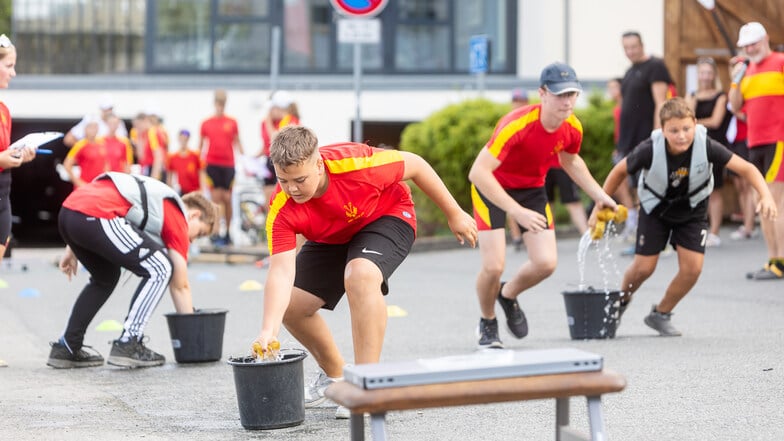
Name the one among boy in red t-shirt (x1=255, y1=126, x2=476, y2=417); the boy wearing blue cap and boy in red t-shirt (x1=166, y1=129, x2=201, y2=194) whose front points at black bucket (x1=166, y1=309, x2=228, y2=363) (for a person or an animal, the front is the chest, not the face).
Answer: boy in red t-shirt (x1=166, y1=129, x2=201, y2=194)

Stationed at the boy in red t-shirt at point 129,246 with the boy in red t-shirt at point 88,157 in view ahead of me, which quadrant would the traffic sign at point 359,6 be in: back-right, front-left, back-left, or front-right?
front-right

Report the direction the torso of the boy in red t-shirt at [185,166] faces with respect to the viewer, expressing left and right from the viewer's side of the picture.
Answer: facing the viewer

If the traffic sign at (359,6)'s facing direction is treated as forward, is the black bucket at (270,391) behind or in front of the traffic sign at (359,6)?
in front

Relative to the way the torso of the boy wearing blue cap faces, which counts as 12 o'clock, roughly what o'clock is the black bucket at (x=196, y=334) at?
The black bucket is roughly at 4 o'clock from the boy wearing blue cap.

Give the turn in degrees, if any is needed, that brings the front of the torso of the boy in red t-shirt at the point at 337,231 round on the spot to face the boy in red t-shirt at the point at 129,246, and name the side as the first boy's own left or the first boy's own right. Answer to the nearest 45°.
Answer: approximately 90° to the first boy's own right

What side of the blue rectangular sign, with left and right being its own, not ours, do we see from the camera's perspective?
front

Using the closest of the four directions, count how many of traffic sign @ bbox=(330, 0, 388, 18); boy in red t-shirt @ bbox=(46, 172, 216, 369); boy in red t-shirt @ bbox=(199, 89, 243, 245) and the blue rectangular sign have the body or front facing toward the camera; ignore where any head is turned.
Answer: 3

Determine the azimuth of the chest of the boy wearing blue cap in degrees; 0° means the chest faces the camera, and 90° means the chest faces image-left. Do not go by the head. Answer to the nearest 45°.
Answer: approximately 315°

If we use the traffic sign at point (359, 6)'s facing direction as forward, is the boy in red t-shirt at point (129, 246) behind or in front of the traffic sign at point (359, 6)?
in front

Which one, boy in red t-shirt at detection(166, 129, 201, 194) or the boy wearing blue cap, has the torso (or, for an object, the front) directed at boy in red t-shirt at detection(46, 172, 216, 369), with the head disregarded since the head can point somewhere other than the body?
boy in red t-shirt at detection(166, 129, 201, 194)

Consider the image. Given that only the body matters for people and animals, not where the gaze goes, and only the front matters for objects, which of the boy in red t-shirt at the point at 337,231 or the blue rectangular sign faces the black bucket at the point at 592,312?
the blue rectangular sign

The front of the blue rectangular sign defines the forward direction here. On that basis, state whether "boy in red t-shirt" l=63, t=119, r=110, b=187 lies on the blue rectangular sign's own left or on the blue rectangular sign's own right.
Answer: on the blue rectangular sign's own right

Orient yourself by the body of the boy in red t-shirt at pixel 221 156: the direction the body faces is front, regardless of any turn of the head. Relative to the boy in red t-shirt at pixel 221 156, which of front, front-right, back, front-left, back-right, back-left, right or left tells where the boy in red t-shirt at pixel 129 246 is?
front

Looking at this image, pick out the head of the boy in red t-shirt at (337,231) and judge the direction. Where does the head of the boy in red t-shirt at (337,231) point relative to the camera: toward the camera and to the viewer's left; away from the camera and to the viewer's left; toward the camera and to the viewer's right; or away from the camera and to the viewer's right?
toward the camera and to the viewer's left

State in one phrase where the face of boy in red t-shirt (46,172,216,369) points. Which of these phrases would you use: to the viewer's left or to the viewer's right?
to the viewer's right

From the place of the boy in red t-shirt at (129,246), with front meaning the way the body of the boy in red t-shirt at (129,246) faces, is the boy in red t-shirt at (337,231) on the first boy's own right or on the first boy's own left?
on the first boy's own right
